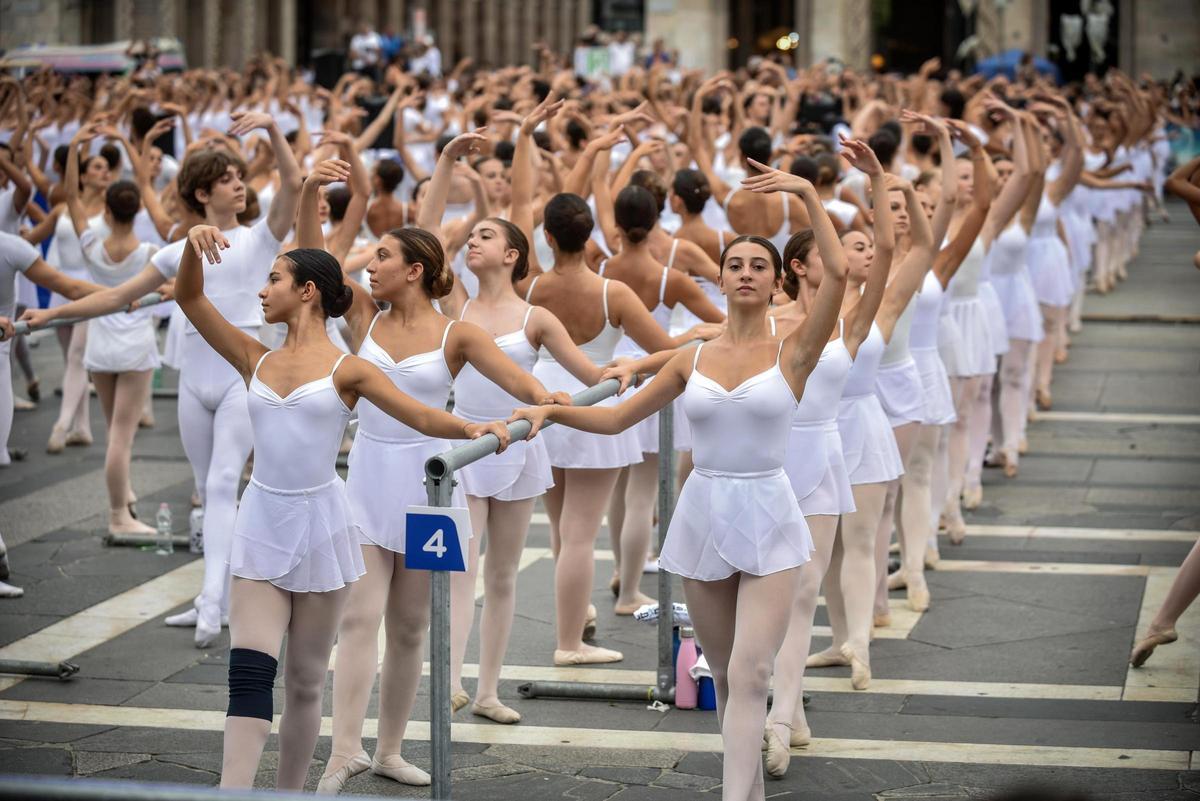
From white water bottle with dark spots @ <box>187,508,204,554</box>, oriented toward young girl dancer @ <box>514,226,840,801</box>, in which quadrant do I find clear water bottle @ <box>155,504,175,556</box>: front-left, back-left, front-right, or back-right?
back-right

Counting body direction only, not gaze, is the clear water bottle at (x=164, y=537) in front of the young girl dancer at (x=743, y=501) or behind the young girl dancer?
behind

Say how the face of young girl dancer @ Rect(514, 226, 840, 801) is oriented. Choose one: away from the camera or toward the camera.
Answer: toward the camera

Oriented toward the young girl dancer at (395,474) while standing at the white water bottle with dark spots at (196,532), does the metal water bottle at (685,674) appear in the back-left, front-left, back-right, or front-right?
front-left

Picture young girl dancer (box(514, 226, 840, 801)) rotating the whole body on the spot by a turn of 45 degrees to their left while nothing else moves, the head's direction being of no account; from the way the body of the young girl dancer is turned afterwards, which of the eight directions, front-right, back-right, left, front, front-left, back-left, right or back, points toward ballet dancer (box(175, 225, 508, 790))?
back-right

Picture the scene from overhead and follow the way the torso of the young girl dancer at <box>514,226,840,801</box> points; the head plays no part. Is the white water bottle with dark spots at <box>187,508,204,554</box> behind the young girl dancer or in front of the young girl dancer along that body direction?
behind

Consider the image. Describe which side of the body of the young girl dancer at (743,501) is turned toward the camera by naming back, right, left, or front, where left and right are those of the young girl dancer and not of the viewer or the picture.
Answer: front

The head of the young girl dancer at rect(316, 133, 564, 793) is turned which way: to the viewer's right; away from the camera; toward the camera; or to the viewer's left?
to the viewer's left
